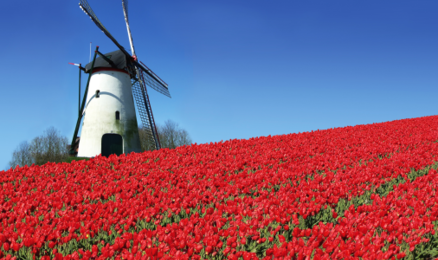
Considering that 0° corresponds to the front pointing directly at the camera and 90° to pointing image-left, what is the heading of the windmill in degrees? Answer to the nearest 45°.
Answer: approximately 315°

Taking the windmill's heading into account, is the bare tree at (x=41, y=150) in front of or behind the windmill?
behind
